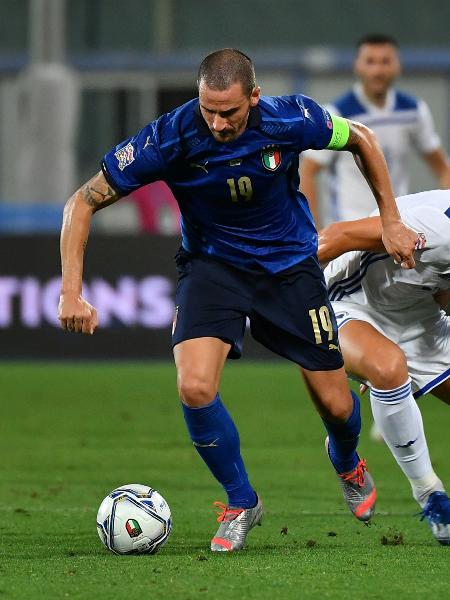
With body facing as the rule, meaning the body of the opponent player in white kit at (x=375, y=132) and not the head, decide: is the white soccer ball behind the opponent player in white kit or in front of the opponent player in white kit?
in front

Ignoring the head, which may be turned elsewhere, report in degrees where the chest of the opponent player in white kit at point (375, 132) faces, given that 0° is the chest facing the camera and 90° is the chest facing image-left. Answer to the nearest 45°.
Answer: approximately 0°

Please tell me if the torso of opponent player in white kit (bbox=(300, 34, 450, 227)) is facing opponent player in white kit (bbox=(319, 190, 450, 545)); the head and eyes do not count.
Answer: yes
